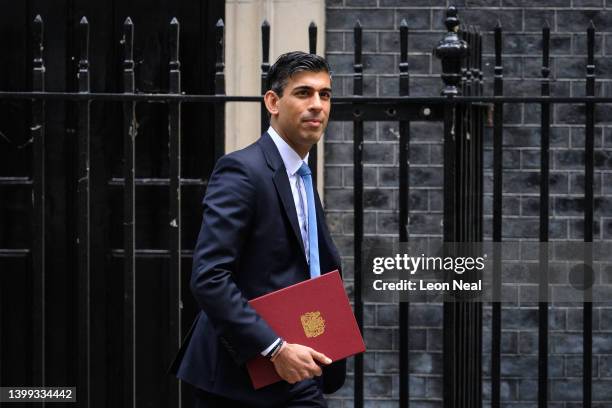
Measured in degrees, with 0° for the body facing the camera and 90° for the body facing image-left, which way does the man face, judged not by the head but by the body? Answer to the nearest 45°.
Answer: approximately 315°
